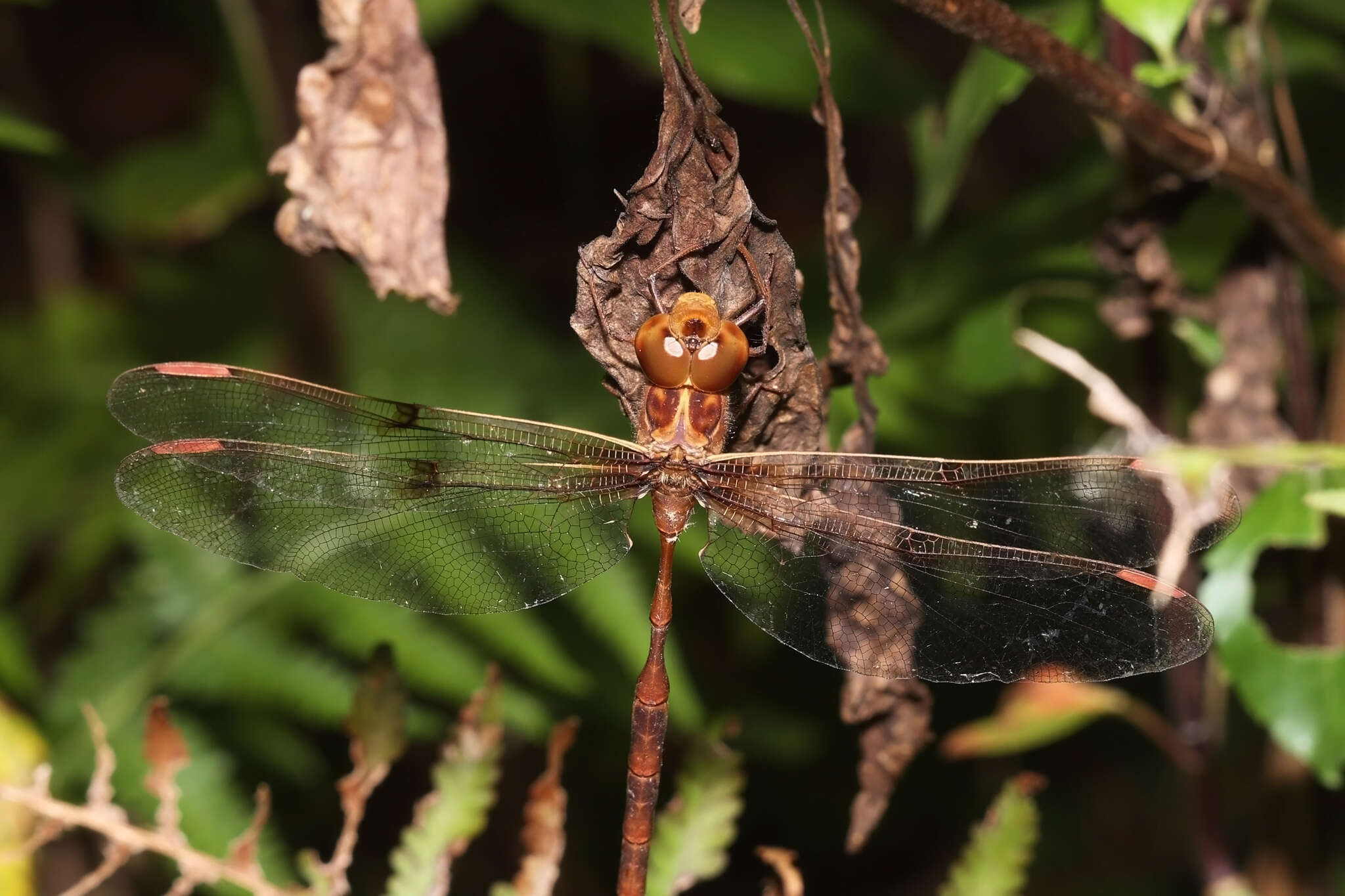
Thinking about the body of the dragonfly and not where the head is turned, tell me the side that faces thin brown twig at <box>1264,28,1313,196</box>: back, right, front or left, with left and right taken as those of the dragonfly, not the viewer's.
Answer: right

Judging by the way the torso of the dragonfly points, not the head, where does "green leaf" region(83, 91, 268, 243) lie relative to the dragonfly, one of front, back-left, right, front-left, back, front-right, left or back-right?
front-left

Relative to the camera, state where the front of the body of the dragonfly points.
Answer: away from the camera

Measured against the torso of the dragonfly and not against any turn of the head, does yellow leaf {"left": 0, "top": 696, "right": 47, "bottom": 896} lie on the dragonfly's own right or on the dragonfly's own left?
on the dragonfly's own left

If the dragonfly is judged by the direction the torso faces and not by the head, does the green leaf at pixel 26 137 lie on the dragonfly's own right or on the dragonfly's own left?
on the dragonfly's own left
